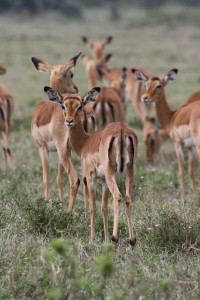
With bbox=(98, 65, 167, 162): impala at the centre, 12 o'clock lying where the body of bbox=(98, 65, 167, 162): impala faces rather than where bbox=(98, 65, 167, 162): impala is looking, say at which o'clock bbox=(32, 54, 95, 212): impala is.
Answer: bbox=(32, 54, 95, 212): impala is roughly at 2 o'clock from bbox=(98, 65, 167, 162): impala.

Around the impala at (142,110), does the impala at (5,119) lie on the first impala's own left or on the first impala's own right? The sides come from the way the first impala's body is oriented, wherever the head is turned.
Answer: on the first impala's own right

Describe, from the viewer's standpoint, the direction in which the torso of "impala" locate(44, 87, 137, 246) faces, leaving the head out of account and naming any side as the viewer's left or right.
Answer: facing away from the viewer and to the left of the viewer

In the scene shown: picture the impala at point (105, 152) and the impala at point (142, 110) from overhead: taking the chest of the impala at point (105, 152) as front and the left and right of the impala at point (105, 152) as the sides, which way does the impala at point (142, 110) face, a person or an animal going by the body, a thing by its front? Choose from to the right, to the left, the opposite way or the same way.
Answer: the opposite way
